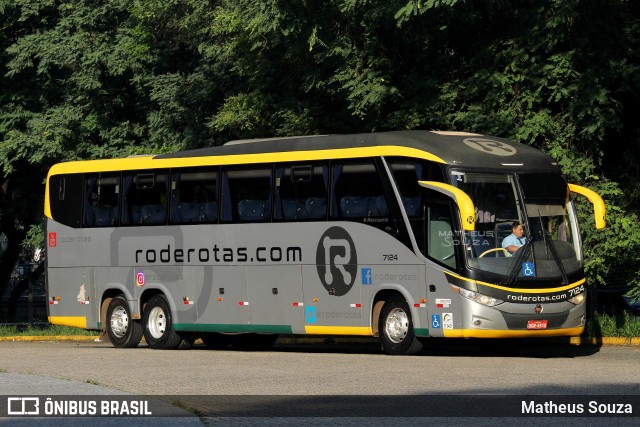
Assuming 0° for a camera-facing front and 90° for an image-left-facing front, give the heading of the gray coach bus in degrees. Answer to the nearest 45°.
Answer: approximately 315°

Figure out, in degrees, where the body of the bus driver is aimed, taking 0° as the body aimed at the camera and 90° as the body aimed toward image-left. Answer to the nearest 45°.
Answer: approximately 315°
